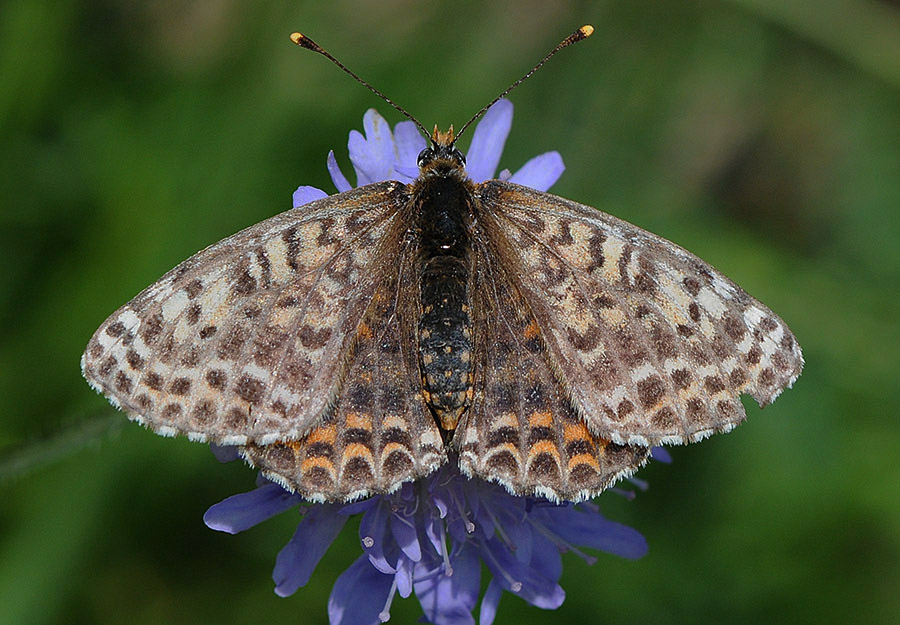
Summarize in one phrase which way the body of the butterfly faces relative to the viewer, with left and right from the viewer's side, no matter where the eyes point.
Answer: facing away from the viewer
